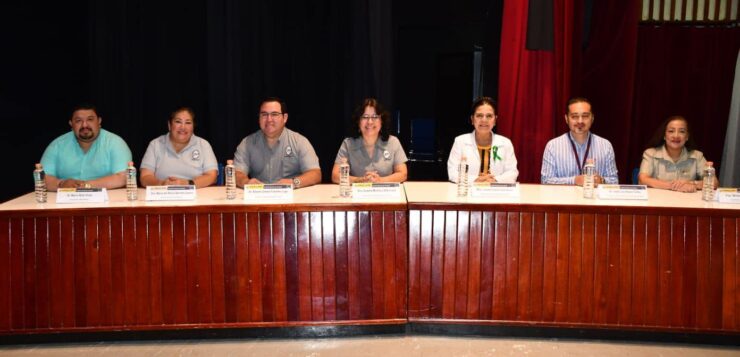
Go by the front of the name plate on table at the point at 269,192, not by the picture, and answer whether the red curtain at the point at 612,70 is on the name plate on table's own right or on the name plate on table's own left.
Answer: on the name plate on table's own left

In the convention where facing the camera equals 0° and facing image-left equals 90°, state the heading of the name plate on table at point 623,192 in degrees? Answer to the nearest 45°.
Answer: approximately 0°

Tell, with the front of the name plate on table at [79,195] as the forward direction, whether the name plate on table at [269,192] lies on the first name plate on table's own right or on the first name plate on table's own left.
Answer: on the first name plate on table's own left

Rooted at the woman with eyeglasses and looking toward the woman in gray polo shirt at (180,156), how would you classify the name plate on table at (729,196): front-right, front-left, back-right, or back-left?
back-left

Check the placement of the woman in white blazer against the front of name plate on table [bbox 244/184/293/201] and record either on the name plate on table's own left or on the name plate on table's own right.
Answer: on the name plate on table's own left

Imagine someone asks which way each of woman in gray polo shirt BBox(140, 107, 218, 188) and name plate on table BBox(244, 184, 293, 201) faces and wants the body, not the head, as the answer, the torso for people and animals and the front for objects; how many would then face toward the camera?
2

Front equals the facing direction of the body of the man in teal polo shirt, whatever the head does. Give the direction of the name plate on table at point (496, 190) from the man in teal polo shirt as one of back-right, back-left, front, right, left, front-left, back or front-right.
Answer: front-left
